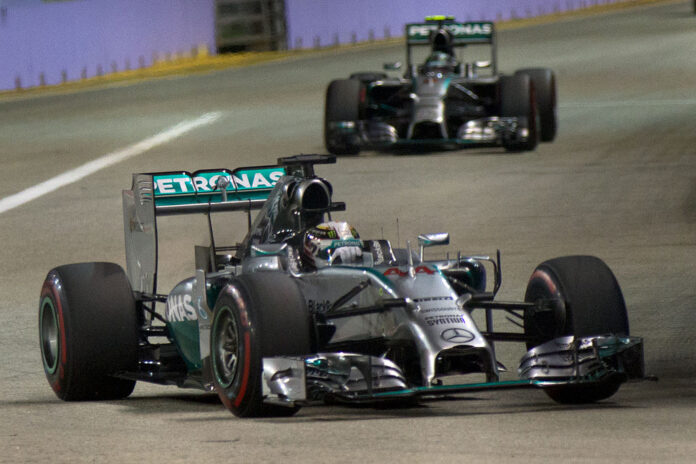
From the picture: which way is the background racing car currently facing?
toward the camera

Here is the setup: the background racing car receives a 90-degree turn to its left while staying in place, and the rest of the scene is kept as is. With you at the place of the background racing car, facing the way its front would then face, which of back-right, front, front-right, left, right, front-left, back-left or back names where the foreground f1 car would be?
right
